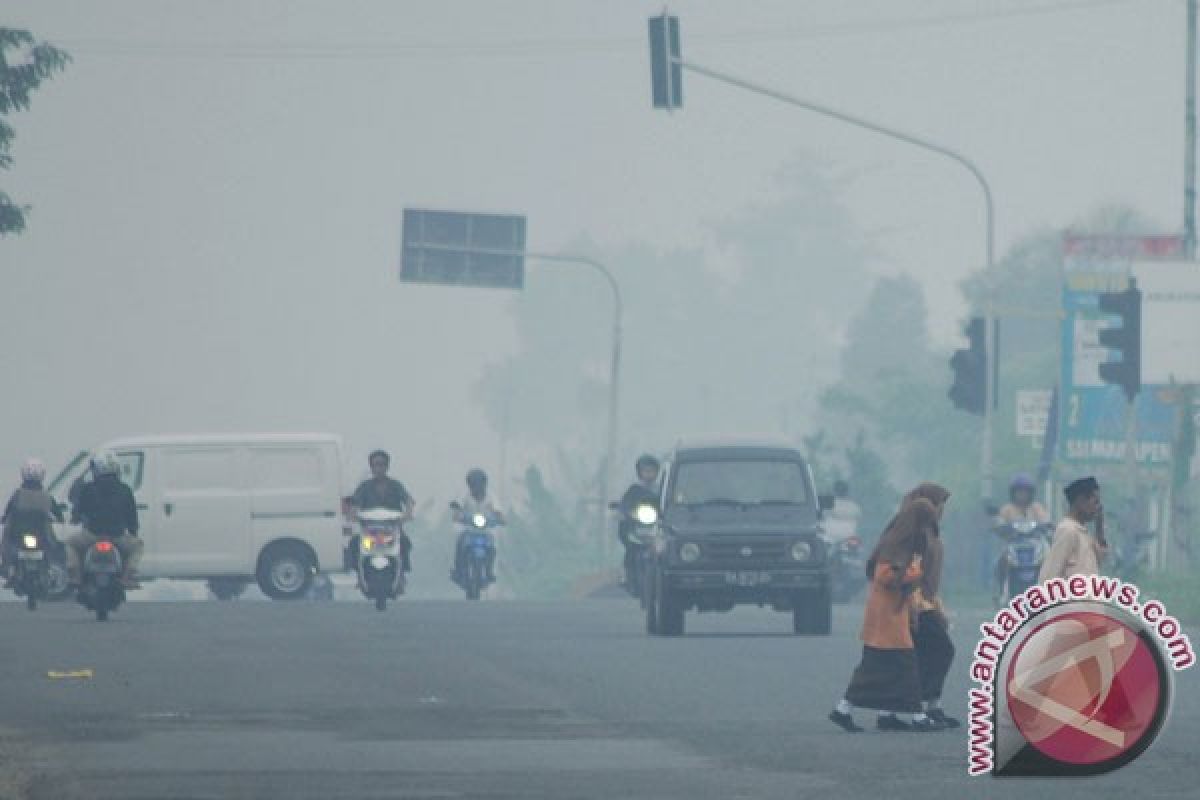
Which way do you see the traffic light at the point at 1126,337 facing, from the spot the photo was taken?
facing to the left of the viewer

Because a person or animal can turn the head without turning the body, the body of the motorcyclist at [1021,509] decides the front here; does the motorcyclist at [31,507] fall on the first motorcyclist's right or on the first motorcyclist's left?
on the first motorcyclist's right

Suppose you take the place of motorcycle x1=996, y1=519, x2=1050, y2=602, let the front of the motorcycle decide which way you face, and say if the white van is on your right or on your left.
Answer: on your right

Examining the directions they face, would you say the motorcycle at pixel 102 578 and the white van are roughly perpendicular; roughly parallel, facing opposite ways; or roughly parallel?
roughly perpendicular

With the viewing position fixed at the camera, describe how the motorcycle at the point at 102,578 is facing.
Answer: facing away from the viewer

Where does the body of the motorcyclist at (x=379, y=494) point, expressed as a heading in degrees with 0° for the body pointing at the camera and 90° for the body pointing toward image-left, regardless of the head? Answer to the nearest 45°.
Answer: approximately 0°

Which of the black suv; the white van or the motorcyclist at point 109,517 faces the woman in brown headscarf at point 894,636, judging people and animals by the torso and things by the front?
the black suv

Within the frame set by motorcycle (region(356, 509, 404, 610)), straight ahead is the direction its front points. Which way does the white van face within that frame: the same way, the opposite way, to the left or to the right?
to the right

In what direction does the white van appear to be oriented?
to the viewer's left

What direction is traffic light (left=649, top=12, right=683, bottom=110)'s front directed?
away from the camera

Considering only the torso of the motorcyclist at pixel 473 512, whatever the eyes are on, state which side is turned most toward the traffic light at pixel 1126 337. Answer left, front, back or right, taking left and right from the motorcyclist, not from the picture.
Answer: left
